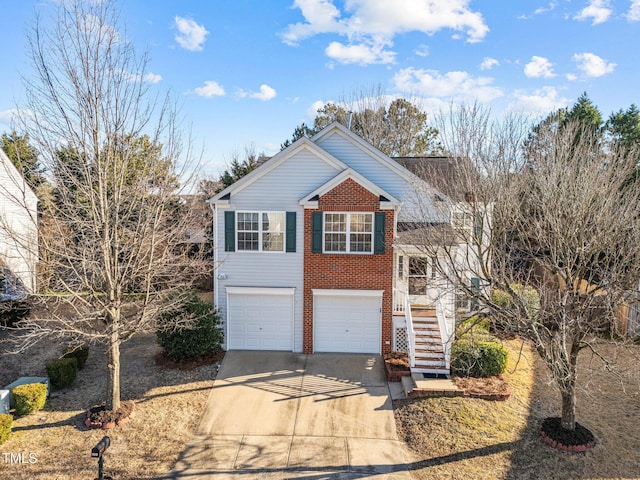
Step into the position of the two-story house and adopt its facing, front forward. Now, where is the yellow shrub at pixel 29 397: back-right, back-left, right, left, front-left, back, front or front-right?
front-right

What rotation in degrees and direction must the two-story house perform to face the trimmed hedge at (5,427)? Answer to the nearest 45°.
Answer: approximately 45° to its right

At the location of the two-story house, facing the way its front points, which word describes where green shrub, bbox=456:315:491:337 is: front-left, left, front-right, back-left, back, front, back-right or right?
left

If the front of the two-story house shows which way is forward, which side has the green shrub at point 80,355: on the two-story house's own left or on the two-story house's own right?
on the two-story house's own right

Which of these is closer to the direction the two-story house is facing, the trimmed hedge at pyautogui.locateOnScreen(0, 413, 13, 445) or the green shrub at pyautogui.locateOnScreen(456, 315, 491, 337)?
the trimmed hedge

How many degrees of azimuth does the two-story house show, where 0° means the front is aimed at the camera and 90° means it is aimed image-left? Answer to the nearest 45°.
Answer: approximately 0°

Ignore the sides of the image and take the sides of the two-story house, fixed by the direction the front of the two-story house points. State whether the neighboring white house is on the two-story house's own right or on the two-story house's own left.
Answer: on the two-story house's own right

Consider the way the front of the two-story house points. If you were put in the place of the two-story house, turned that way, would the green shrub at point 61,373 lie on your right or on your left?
on your right

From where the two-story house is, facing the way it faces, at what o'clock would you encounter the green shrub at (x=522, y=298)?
The green shrub is roughly at 10 o'clock from the two-story house.

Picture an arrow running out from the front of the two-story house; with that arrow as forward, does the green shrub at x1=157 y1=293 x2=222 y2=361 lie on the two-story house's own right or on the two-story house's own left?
on the two-story house's own right
